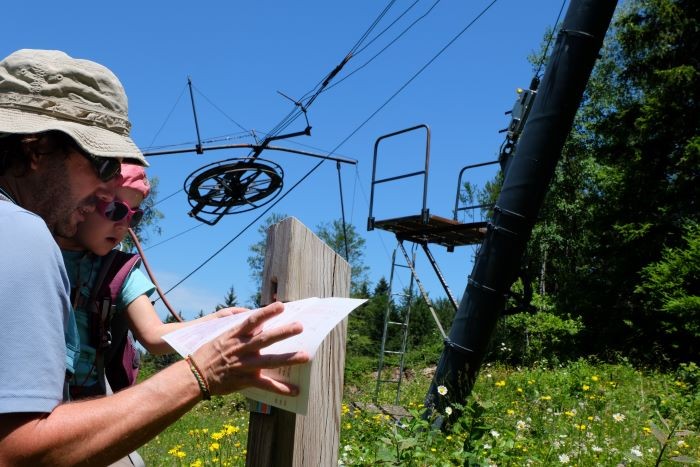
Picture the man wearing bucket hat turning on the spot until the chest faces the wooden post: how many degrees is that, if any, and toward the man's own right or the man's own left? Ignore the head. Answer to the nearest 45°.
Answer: approximately 45° to the man's own left

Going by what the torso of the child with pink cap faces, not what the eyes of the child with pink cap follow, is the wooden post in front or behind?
in front

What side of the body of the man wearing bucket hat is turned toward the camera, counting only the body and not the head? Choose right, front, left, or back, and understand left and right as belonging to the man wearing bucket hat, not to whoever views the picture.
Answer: right

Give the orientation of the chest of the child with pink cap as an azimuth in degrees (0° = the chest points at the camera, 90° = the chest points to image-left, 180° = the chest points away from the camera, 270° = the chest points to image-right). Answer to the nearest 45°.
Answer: approximately 315°

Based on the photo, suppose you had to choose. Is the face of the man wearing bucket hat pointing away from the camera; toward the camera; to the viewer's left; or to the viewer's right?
to the viewer's right
